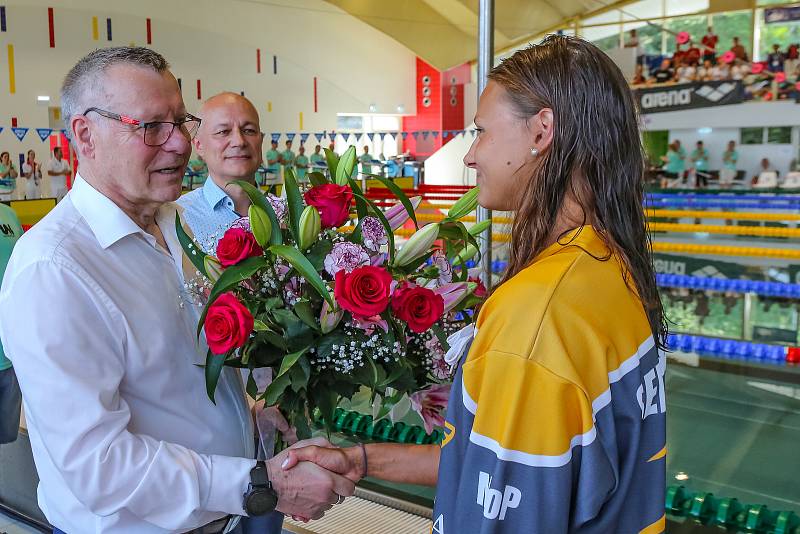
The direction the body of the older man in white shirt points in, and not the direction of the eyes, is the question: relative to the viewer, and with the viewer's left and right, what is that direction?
facing to the right of the viewer

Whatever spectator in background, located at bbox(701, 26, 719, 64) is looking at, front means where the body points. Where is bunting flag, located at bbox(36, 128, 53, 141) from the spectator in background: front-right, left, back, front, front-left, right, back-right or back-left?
front-right

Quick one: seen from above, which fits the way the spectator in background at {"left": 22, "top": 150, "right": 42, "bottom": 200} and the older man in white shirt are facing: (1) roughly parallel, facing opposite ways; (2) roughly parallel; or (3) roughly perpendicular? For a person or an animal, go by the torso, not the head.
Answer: roughly perpendicular

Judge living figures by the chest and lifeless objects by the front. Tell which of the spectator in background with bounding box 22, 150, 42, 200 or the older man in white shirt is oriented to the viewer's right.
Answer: the older man in white shirt

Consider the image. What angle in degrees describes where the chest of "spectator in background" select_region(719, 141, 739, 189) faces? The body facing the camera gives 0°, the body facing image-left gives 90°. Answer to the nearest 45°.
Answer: approximately 45°

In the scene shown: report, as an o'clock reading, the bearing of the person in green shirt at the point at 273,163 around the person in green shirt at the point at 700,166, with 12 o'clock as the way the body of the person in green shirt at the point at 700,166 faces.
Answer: the person in green shirt at the point at 273,163 is roughly at 2 o'clock from the person in green shirt at the point at 700,166.

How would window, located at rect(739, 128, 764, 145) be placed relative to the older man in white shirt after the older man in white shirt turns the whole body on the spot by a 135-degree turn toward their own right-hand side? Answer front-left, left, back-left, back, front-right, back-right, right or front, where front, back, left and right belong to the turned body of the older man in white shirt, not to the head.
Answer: back

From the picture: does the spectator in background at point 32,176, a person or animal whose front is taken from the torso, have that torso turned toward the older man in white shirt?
yes

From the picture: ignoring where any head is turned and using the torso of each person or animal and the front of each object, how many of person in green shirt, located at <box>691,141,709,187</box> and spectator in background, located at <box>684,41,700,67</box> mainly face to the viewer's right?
0

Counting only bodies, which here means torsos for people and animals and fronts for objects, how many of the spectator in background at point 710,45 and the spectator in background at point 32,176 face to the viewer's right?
0

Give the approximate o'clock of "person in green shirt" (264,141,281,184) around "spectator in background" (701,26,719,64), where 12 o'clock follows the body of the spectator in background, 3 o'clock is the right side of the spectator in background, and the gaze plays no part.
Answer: The person in green shirt is roughly at 2 o'clock from the spectator in background.

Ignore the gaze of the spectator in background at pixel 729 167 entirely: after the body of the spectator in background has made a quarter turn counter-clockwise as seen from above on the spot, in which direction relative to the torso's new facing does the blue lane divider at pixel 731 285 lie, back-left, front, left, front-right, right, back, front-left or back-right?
front-right

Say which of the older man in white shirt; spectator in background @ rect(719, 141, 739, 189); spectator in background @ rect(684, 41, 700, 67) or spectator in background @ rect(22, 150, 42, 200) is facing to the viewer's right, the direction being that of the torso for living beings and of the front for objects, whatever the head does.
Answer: the older man in white shirt

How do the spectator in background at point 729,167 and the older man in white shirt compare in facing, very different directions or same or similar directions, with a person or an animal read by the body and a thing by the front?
very different directions

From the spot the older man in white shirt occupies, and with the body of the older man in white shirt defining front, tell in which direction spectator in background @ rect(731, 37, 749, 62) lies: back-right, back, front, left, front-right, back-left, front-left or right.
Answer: front-left
